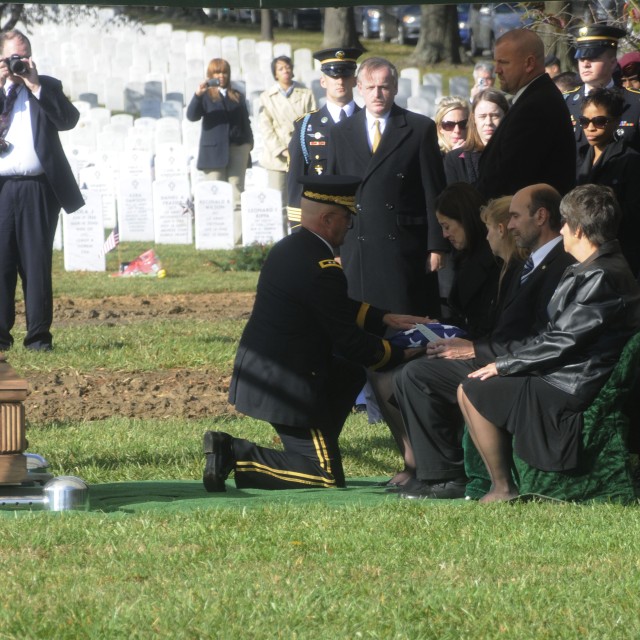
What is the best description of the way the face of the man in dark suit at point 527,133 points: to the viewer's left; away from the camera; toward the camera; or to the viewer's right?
to the viewer's left

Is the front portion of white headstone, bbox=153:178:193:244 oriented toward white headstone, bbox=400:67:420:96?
no

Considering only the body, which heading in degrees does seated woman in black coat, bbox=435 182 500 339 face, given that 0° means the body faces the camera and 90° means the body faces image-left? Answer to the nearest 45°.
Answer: approximately 90°

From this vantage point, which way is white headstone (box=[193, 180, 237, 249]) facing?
toward the camera

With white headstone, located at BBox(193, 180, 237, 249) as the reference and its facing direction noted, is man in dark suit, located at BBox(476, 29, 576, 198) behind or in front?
in front

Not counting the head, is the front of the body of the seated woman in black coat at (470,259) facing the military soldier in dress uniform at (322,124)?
no

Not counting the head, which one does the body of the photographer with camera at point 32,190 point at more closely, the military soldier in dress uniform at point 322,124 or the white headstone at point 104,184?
the military soldier in dress uniform

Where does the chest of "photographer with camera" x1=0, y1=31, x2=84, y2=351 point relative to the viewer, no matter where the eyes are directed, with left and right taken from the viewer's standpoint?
facing the viewer

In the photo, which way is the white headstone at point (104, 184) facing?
toward the camera

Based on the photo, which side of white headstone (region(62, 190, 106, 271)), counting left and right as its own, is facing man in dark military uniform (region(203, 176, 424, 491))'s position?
front

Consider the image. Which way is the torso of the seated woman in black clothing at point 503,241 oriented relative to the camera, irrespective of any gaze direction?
to the viewer's left

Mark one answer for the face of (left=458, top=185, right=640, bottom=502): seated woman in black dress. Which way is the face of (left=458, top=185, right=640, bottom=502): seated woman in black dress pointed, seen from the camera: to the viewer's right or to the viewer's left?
to the viewer's left

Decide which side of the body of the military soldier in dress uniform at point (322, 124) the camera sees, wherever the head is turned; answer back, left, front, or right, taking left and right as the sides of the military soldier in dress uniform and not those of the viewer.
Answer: front

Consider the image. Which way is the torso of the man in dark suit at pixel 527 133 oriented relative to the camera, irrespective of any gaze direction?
to the viewer's left

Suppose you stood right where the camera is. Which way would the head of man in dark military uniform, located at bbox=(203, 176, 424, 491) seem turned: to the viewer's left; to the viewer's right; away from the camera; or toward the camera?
to the viewer's right

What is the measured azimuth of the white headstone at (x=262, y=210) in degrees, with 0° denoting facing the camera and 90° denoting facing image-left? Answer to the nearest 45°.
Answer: approximately 0°

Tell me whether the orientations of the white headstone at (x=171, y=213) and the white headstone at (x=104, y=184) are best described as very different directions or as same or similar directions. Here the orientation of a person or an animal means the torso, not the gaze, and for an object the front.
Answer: same or similar directions
